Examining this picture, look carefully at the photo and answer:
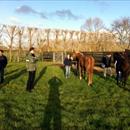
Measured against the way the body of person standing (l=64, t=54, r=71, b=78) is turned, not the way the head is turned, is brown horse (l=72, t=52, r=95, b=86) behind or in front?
in front

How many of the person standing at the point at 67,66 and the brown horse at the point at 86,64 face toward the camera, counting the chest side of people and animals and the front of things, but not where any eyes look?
1

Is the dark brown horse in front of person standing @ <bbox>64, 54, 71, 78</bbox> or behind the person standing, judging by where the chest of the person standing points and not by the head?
in front

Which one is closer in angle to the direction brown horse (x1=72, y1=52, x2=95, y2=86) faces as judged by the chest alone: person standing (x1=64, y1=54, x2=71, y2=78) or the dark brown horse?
the person standing

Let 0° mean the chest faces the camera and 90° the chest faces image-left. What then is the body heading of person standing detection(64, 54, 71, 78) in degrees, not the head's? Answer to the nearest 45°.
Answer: approximately 0°
